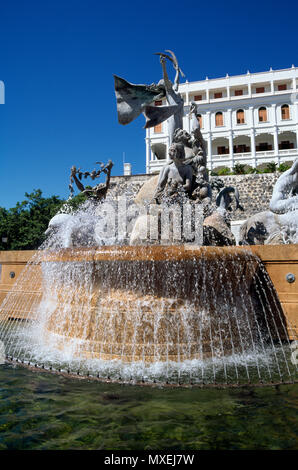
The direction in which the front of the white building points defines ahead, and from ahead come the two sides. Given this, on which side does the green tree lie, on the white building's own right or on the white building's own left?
on the white building's own right

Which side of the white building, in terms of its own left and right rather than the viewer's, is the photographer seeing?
front

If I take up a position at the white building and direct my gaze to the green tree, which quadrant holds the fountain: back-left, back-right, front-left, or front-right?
front-left
